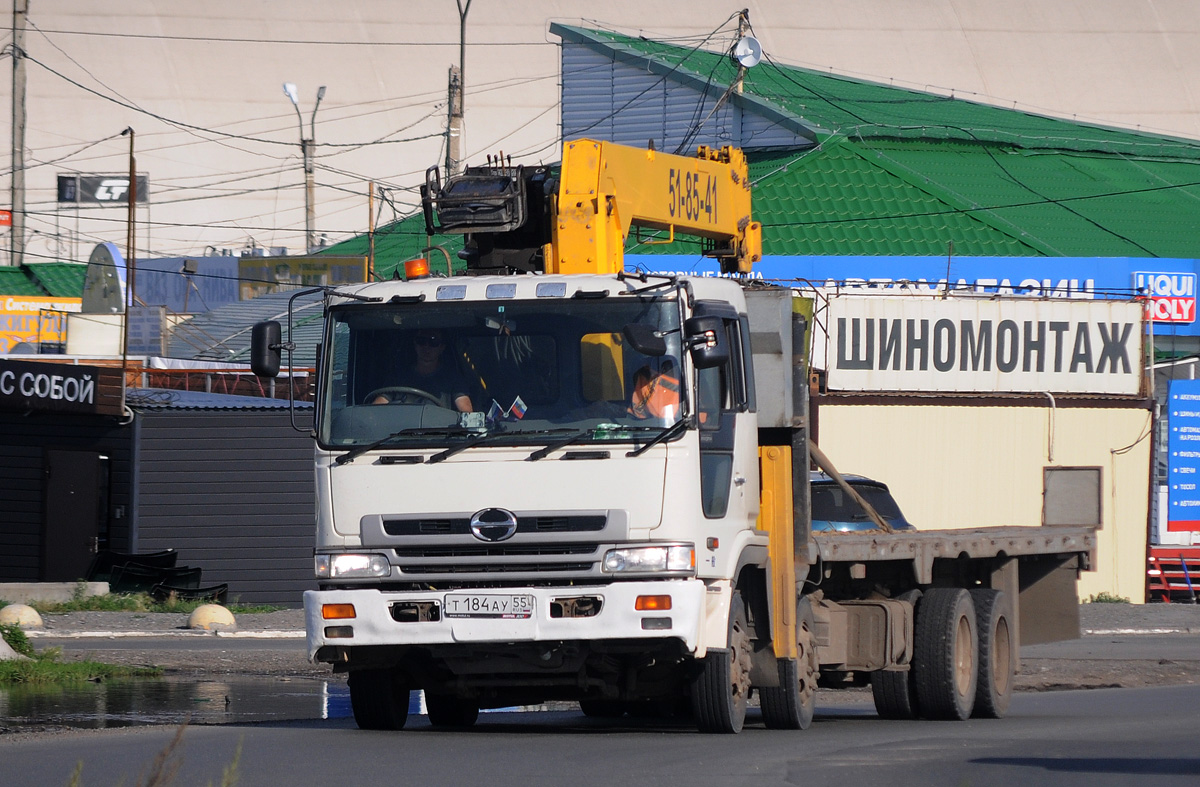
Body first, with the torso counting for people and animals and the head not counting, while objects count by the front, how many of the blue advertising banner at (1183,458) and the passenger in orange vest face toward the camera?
2

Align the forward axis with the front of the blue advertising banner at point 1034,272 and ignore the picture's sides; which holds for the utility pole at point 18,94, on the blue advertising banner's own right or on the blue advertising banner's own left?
on the blue advertising banner's own right

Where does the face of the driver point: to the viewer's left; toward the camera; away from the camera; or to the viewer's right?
toward the camera

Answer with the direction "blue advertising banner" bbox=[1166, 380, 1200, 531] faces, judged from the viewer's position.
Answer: facing the viewer

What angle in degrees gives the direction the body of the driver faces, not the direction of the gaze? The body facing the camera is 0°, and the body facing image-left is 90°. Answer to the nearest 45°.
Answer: approximately 0°

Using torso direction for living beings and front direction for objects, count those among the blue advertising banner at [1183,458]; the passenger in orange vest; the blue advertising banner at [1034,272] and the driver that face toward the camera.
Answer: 4

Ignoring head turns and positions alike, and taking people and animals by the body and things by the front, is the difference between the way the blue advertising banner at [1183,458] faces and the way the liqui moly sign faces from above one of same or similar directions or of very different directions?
same or similar directions

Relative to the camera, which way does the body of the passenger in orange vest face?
toward the camera

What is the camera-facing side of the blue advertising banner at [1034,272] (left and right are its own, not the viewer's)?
front

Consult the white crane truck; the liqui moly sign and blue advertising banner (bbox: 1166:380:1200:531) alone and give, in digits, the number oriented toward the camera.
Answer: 3

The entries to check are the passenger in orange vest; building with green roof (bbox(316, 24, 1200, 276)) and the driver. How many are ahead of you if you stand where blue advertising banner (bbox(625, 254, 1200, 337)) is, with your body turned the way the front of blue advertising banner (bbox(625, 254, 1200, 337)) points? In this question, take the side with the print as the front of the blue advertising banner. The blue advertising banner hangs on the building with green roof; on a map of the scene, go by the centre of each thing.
2

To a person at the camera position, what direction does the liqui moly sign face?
facing the viewer

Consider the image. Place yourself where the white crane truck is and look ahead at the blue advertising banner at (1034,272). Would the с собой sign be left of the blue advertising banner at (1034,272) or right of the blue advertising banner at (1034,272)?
left

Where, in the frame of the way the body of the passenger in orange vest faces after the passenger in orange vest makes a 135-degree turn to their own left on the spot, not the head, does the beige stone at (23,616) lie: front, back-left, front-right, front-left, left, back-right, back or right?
left

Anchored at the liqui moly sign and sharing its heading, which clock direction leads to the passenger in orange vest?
The passenger in orange vest is roughly at 12 o'clock from the liqui moly sign.

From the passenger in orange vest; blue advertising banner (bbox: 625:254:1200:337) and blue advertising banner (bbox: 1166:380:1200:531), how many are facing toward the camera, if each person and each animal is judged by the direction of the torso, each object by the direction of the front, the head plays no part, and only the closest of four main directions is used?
3
